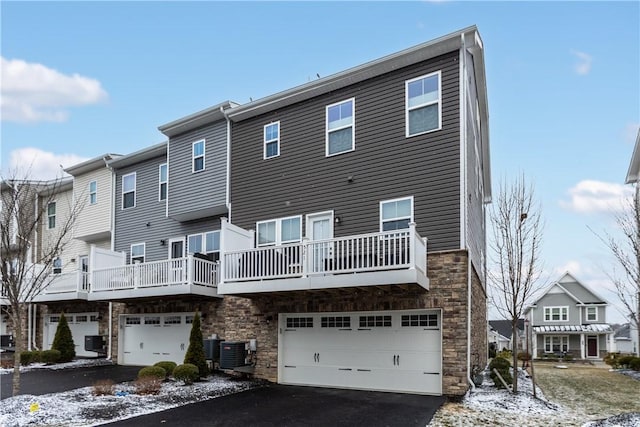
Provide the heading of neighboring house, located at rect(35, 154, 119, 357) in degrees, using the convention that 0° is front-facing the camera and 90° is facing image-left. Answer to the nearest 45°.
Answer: approximately 45°

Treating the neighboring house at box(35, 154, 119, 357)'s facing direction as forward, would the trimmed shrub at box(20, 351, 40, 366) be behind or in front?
in front

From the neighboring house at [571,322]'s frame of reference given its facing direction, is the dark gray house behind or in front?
in front

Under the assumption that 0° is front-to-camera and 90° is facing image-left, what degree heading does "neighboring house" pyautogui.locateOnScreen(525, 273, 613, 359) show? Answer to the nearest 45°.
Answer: approximately 0°

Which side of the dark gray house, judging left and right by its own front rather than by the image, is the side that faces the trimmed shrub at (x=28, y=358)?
right
